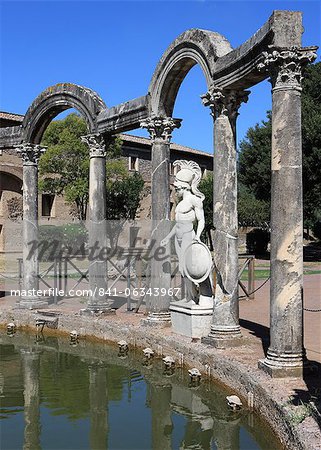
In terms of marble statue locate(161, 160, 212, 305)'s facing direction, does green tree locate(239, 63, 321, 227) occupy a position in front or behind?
behind

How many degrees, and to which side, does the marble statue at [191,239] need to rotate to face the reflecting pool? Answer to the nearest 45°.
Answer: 0° — it already faces it

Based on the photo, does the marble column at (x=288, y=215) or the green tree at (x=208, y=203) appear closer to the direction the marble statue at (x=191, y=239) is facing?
the marble column

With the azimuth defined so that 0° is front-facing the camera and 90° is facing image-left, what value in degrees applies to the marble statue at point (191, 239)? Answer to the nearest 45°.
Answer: approximately 45°

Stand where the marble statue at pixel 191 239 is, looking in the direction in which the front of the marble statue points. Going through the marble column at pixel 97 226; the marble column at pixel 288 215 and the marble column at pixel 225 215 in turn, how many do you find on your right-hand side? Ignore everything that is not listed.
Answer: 1

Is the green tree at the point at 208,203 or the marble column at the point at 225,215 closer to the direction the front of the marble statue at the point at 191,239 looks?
the marble column

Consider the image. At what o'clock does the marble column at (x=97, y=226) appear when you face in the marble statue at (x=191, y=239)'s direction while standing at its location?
The marble column is roughly at 3 o'clock from the marble statue.

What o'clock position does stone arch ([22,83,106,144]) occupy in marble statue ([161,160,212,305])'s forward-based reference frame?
The stone arch is roughly at 3 o'clock from the marble statue.

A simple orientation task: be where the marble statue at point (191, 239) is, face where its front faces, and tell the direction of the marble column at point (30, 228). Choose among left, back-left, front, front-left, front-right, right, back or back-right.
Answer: right

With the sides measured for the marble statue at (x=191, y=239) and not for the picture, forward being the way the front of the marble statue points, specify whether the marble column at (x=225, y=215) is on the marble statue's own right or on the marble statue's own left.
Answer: on the marble statue's own left

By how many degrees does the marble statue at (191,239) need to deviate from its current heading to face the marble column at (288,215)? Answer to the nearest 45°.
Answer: approximately 90° to its left

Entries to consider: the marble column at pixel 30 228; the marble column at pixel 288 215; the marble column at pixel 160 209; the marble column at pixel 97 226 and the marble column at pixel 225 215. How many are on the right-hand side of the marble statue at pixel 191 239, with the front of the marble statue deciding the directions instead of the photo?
3

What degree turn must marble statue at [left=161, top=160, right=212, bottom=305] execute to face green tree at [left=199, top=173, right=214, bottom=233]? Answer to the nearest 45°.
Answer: approximately 135° to its right

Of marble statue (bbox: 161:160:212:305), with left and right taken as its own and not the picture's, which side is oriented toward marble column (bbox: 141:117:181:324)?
right
